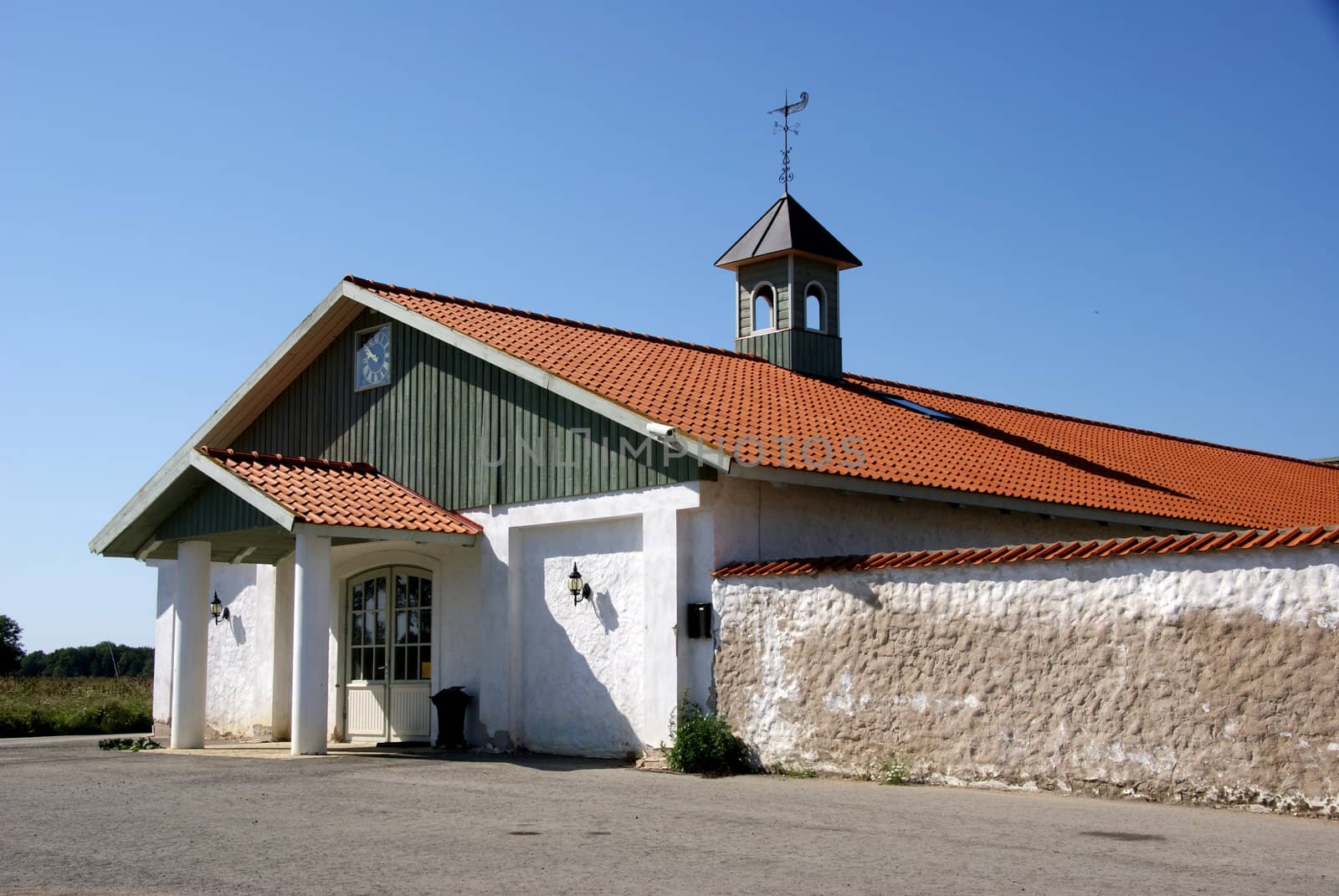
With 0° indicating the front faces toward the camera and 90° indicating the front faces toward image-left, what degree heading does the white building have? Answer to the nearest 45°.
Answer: approximately 45°

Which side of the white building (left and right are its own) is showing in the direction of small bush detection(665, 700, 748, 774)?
left

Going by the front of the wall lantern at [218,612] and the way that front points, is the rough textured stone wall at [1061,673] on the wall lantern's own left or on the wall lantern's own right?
on the wall lantern's own left

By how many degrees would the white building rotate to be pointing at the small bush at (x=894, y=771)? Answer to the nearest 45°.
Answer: approximately 90° to its left

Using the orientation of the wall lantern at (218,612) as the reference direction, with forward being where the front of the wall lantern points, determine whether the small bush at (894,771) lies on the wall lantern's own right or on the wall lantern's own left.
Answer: on the wall lantern's own left

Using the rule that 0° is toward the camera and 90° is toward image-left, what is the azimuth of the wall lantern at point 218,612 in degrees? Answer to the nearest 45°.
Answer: approximately 45°

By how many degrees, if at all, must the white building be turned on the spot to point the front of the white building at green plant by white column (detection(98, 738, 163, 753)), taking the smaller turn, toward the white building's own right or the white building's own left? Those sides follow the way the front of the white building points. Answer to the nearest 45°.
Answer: approximately 45° to the white building's own right

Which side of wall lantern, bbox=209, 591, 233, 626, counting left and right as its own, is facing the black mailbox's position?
left
